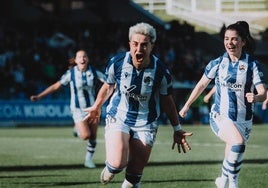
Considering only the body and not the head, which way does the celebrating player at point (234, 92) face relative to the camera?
toward the camera

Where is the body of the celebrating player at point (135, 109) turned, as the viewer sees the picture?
toward the camera

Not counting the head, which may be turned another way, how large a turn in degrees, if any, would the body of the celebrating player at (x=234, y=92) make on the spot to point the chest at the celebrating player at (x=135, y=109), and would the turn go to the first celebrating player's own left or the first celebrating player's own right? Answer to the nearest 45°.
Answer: approximately 45° to the first celebrating player's own right

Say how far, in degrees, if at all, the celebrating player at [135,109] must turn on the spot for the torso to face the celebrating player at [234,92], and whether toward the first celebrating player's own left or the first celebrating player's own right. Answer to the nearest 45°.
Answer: approximately 135° to the first celebrating player's own left

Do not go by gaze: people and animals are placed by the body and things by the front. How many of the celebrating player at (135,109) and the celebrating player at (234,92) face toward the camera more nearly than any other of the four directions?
2
